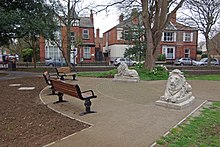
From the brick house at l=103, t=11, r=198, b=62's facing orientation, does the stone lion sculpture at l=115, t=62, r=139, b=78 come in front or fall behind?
in front

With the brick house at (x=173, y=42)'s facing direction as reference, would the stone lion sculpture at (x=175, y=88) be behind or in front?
in front

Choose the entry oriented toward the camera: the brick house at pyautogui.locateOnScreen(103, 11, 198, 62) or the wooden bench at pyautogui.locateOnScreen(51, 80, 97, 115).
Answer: the brick house

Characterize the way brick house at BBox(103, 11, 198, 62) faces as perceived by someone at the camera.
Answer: facing the viewer

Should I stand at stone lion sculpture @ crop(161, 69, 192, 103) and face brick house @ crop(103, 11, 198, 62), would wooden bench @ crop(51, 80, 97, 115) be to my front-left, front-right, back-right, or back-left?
back-left

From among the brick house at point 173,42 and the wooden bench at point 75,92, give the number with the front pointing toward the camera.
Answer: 1

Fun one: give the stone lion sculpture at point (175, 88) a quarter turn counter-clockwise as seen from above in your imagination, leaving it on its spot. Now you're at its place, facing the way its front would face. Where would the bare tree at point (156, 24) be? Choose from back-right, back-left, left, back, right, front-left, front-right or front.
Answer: back-left

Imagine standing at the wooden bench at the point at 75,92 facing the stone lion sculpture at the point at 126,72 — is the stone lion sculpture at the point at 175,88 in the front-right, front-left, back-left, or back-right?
front-right

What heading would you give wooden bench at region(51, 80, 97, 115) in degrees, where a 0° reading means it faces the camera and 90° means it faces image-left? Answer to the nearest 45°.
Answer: approximately 225°

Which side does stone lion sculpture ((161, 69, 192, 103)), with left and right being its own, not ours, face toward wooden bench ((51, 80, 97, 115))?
front

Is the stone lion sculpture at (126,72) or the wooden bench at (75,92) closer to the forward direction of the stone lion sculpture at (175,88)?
the wooden bench

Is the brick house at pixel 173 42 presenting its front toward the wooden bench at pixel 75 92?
yes

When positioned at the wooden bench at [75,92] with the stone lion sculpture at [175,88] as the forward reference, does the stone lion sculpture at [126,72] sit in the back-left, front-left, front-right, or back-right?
front-left

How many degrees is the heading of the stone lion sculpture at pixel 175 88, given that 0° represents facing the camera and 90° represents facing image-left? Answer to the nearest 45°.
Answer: approximately 45°

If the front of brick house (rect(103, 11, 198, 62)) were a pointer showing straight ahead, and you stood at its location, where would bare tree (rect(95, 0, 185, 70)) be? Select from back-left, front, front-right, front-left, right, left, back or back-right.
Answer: front
